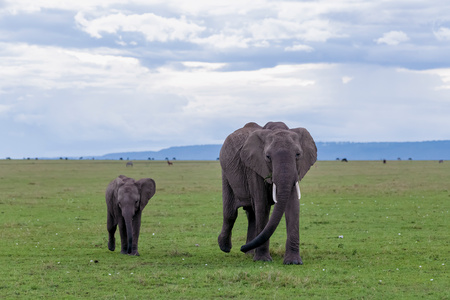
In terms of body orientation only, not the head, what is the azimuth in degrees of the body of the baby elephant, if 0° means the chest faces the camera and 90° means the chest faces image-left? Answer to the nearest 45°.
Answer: approximately 315°

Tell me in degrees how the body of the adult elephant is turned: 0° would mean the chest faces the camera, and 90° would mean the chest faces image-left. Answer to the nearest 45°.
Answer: approximately 315°

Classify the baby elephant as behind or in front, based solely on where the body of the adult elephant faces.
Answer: behind
